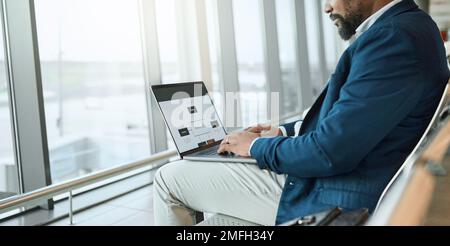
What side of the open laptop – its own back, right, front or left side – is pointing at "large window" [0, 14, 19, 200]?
back

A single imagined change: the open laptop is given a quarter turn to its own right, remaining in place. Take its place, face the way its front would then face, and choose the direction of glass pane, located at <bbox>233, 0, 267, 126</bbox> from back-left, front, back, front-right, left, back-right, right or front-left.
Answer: back-right

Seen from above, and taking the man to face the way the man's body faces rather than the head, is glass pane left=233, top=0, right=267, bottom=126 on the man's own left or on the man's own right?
on the man's own right

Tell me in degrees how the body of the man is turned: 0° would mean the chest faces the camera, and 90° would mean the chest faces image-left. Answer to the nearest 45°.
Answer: approximately 90°

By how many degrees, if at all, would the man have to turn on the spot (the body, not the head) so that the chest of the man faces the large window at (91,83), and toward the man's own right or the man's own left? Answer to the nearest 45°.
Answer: approximately 45° to the man's own right

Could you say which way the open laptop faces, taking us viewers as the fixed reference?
facing the viewer and to the right of the viewer

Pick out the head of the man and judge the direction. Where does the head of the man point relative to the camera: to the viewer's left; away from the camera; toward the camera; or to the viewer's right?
to the viewer's left
